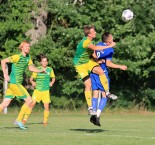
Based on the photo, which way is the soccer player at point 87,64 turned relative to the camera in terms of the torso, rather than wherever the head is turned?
to the viewer's right
